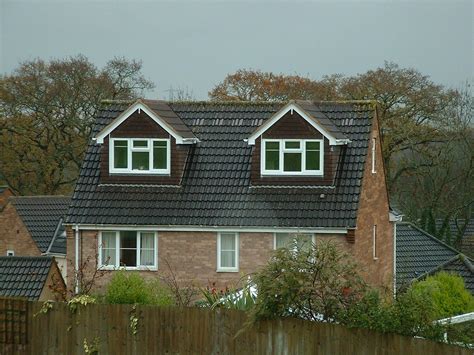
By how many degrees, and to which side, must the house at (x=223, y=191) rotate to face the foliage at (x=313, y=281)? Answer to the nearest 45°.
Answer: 0° — it already faces it

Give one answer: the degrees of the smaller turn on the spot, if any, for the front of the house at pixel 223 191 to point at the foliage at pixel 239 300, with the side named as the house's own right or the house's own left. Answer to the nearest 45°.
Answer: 0° — it already faces it

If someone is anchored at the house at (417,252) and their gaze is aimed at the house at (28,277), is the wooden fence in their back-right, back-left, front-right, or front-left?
front-left

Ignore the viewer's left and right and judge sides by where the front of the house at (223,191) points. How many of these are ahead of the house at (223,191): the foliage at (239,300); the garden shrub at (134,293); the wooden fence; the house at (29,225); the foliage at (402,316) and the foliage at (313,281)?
5

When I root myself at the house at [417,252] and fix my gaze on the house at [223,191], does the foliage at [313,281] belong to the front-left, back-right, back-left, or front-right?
front-left

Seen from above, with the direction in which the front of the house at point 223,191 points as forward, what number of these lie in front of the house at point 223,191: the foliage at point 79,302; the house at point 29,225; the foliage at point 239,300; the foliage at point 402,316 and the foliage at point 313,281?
4

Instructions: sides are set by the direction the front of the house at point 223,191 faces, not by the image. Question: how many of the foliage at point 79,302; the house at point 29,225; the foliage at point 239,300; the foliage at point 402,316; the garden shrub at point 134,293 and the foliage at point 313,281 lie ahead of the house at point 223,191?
5

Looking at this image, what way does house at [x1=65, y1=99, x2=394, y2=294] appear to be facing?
toward the camera

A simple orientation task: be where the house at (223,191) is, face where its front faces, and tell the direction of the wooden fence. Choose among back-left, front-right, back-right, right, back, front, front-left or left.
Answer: front

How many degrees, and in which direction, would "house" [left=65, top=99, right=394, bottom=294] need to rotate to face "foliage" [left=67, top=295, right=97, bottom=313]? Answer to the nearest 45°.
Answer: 0° — it already faces it

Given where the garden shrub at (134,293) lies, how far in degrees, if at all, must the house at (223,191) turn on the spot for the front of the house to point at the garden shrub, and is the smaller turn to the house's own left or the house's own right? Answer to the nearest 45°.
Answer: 0° — it already faces it

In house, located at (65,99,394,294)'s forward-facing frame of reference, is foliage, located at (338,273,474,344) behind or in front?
in front

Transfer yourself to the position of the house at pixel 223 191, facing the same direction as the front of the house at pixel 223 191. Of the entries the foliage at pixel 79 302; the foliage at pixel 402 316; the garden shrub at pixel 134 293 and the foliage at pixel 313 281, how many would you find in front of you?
4

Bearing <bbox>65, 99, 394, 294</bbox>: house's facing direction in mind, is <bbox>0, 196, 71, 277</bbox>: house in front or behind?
behind

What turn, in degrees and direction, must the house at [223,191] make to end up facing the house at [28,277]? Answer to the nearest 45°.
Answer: approximately 45° to its right

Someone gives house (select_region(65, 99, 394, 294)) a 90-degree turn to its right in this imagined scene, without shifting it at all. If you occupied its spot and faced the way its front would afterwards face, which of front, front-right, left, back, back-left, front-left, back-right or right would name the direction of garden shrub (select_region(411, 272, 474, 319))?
back-left

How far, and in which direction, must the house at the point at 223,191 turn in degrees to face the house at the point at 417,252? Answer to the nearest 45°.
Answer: approximately 135° to its left
